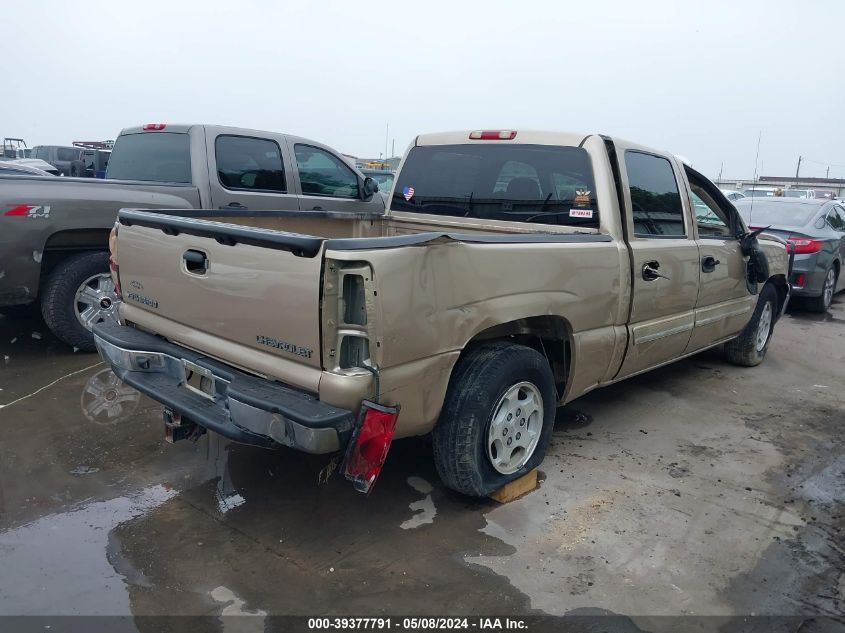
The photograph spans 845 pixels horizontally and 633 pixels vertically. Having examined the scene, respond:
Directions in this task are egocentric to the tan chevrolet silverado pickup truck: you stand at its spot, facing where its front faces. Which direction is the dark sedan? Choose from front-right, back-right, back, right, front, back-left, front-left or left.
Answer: front

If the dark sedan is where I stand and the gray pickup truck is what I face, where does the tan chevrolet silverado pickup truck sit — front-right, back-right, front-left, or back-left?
front-left

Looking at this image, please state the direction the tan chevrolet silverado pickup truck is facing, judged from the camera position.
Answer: facing away from the viewer and to the right of the viewer

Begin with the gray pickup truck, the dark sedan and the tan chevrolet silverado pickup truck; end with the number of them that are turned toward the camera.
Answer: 0

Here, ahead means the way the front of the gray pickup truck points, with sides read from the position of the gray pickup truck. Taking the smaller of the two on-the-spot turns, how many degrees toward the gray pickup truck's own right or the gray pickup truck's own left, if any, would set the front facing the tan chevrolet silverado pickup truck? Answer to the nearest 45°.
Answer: approximately 90° to the gray pickup truck's own right

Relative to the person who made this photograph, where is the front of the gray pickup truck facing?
facing away from the viewer and to the right of the viewer

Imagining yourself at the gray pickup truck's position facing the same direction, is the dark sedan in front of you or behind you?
in front

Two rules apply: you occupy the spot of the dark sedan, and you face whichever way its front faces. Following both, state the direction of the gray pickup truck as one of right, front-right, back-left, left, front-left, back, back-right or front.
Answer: back

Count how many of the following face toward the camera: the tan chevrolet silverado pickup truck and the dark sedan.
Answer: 0

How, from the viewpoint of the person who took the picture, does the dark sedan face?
facing away from the viewer and to the right of the viewer

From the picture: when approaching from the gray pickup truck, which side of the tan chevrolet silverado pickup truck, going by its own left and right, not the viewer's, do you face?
left

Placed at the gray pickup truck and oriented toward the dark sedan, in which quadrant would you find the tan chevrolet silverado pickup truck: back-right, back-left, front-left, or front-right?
front-right
